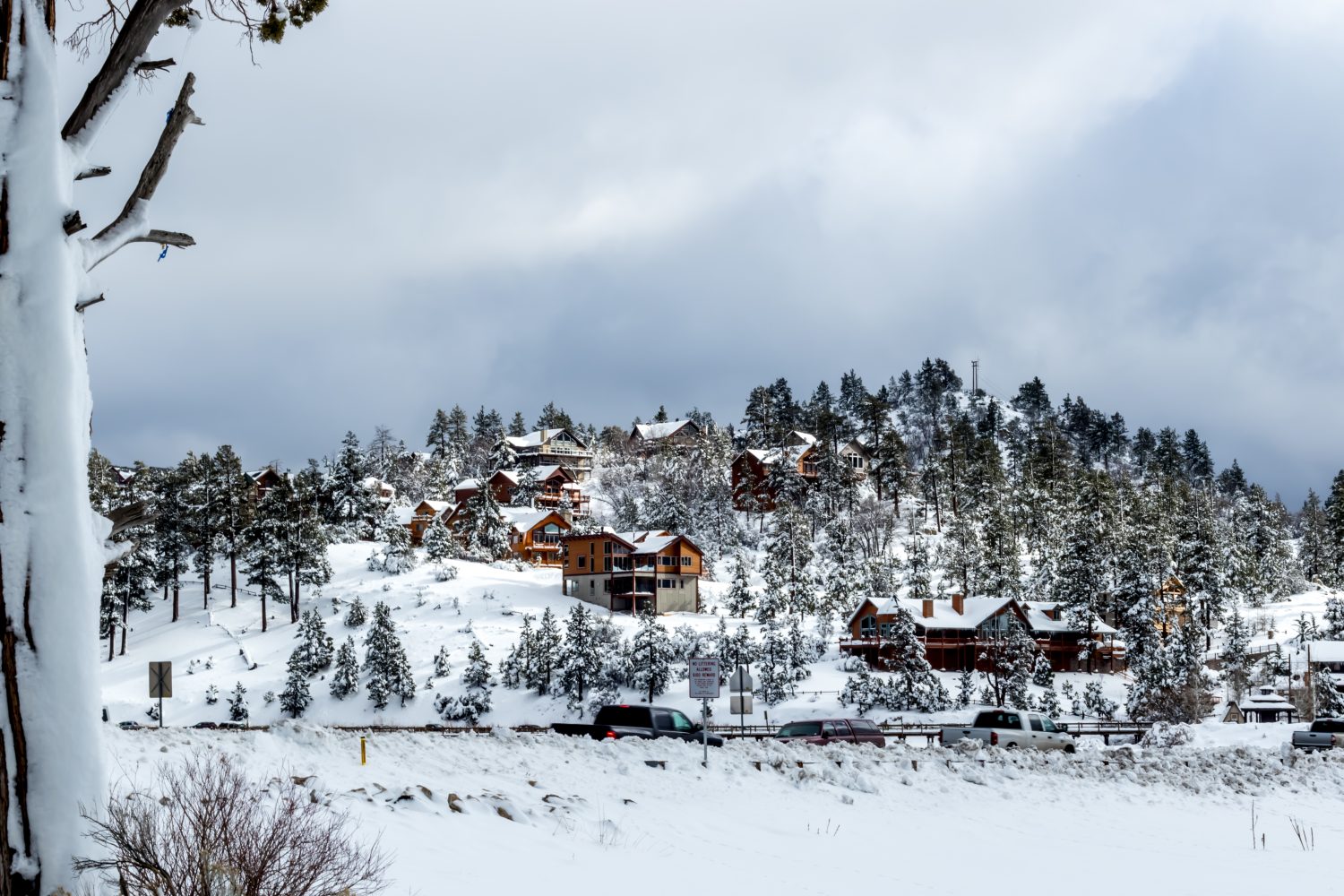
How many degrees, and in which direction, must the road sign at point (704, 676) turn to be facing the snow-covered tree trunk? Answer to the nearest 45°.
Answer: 0° — it already faces it

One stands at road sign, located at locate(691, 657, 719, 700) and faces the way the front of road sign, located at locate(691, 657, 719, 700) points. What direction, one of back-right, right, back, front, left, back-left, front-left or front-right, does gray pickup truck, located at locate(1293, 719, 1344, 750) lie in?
back-left

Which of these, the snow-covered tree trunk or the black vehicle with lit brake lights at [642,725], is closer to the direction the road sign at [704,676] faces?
the snow-covered tree trunk

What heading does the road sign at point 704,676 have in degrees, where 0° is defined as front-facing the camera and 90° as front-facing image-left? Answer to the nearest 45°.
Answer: approximately 0°

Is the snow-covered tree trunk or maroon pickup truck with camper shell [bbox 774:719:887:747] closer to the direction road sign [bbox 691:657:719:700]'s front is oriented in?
the snow-covered tree trunk

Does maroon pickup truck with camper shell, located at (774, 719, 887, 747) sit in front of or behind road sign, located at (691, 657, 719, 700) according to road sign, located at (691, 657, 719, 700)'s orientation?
behind

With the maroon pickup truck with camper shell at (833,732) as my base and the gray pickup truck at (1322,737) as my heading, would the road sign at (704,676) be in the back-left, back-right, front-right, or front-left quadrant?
back-right

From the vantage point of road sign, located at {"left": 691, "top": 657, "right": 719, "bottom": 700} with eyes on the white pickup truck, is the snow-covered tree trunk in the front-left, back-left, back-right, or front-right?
back-right
